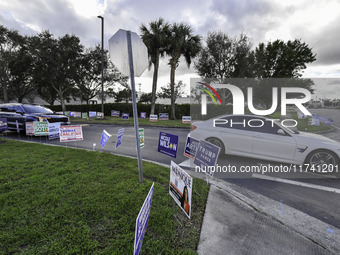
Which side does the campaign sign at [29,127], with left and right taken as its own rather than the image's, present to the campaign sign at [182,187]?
front

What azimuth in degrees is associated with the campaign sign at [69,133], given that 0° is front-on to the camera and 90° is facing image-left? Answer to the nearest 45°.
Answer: approximately 0°

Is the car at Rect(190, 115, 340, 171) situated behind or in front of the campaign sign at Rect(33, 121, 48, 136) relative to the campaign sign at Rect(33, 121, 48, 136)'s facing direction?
in front

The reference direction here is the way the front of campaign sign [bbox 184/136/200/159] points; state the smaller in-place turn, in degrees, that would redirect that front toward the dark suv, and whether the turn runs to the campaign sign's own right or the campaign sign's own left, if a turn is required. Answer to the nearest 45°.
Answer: approximately 135° to the campaign sign's own right

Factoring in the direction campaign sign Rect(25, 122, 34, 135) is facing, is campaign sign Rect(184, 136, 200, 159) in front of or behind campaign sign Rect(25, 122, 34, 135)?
in front

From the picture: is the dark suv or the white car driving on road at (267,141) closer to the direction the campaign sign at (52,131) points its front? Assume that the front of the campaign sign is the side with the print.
the white car driving on road

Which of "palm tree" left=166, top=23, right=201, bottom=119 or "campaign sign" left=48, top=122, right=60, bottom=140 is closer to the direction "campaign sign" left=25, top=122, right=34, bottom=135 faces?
the campaign sign

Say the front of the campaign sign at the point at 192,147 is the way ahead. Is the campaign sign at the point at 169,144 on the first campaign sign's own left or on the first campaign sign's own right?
on the first campaign sign's own right

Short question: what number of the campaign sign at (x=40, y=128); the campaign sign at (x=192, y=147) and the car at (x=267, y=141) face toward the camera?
2
